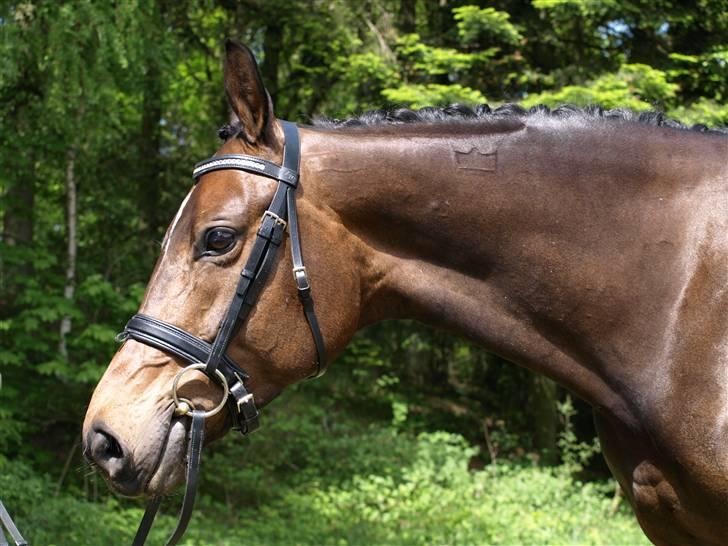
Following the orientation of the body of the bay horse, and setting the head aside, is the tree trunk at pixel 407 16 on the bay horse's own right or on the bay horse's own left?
on the bay horse's own right

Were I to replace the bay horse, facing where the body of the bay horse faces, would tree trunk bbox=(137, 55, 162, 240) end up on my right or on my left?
on my right

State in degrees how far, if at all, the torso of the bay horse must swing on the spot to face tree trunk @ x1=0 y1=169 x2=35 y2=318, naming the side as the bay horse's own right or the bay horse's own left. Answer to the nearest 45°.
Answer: approximately 45° to the bay horse's own right

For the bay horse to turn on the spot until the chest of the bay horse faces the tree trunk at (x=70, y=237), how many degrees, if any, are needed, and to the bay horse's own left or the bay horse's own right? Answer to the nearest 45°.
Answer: approximately 45° to the bay horse's own right

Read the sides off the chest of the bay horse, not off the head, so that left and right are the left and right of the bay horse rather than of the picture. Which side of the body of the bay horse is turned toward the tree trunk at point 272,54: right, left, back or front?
right

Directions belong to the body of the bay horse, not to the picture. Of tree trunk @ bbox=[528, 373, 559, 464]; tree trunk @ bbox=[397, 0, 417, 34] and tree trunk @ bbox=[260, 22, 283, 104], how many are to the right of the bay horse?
3

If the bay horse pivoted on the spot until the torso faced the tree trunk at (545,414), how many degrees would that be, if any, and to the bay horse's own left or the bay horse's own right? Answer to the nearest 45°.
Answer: approximately 90° to the bay horse's own right

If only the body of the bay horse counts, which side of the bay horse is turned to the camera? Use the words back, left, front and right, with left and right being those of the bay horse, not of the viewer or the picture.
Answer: left
